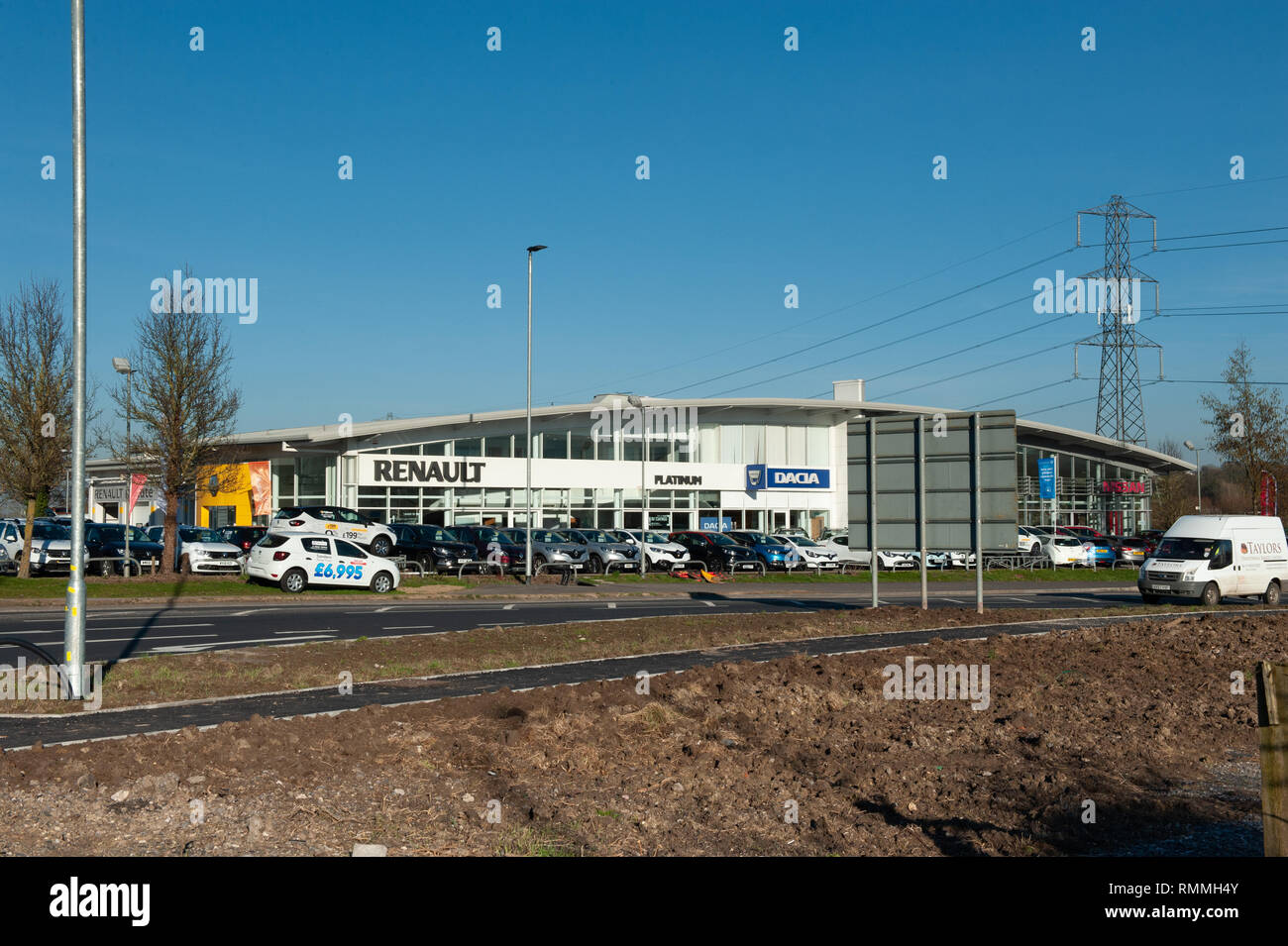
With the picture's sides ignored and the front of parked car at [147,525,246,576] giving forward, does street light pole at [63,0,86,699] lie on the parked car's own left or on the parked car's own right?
on the parked car's own right

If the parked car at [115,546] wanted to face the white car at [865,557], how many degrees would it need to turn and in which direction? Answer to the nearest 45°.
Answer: approximately 45° to its left

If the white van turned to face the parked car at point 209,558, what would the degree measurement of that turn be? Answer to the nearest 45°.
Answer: approximately 45° to its right

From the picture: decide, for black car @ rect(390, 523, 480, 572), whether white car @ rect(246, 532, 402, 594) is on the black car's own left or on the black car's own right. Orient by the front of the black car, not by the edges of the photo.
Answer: on the black car's own right

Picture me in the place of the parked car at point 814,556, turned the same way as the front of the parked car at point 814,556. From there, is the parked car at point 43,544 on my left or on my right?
on my right

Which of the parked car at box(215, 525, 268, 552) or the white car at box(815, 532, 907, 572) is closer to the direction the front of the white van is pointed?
the parked car
